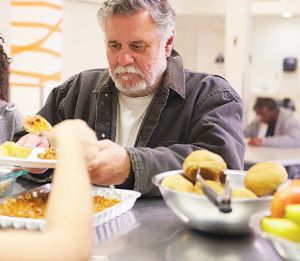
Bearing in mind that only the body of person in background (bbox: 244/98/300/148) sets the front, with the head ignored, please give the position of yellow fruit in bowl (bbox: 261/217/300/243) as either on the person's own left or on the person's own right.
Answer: on the person's own left

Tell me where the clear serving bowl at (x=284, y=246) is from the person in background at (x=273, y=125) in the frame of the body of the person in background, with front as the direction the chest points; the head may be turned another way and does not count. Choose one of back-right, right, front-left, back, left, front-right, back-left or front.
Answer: front-left

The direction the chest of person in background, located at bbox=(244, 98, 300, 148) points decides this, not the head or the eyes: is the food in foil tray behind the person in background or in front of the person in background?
in front

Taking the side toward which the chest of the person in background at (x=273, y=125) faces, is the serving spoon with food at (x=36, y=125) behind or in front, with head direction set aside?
in front

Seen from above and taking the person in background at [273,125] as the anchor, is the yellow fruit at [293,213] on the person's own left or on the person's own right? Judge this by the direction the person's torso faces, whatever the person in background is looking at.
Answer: on the person's own left

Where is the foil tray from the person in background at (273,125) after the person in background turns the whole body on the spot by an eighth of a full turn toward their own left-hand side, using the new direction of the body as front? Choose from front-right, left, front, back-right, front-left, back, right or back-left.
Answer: front

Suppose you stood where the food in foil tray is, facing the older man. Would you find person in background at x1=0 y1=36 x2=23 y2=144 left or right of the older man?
left

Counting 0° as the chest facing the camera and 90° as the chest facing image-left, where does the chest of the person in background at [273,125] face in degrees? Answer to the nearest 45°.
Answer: approximately 45°

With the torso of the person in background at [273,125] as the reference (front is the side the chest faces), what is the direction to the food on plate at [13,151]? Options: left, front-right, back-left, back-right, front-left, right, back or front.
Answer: front-left

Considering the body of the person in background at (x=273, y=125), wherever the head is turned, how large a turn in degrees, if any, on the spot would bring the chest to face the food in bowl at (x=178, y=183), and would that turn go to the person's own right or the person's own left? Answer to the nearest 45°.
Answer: approximately 45° to the person's own left

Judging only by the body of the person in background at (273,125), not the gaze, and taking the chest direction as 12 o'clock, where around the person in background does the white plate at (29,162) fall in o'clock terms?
The white plate is roughly at 11 o'clock from the person in background.

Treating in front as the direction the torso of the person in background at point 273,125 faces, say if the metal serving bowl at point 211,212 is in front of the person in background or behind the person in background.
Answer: in front
